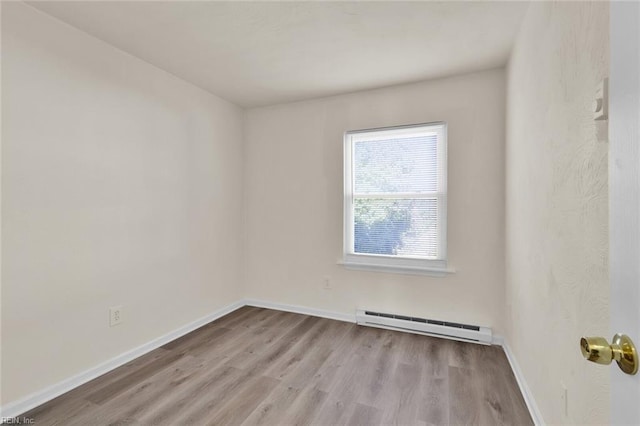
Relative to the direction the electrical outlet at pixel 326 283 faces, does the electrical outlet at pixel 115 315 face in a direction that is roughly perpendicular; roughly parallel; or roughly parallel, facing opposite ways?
roughly perpendicular

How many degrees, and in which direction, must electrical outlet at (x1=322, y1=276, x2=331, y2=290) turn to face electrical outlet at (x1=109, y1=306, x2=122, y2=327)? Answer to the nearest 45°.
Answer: approximately 45° to its right

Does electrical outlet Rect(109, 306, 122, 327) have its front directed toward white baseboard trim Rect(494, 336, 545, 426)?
yes

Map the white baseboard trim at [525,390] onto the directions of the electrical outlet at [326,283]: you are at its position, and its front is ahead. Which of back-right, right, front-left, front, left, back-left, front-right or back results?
front-left

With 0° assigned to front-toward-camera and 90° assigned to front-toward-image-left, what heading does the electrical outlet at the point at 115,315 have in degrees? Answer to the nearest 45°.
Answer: approximately 315°

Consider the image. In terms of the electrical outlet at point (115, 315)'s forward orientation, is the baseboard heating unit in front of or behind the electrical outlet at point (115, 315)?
in front

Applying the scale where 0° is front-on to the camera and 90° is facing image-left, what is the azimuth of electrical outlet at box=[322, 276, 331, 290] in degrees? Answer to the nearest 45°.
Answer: approximately 0°

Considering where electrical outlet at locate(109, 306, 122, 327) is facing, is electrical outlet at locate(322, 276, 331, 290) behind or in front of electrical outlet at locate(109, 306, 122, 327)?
in front
